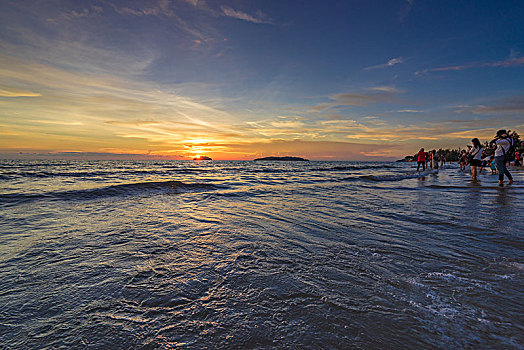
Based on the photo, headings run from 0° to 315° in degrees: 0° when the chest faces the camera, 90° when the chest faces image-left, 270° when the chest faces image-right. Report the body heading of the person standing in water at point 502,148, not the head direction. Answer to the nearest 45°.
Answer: approximately 45°

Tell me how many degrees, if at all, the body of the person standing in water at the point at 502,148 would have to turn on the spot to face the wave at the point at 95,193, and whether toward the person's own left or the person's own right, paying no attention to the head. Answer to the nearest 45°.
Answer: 0° — they already face it
